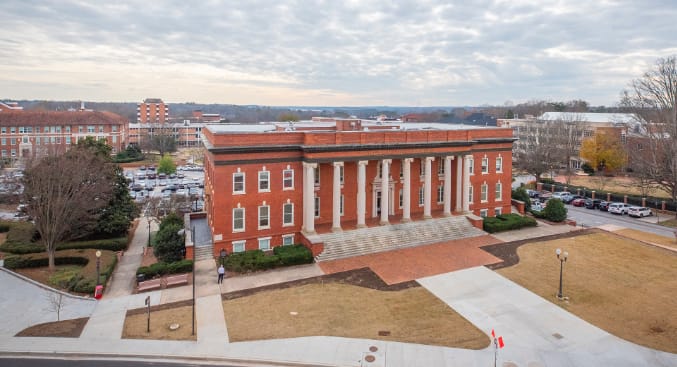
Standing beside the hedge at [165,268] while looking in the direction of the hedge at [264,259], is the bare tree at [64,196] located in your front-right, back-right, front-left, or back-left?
back-left

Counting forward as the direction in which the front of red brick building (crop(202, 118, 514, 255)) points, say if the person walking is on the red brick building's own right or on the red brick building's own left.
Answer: on the red brick building's own right

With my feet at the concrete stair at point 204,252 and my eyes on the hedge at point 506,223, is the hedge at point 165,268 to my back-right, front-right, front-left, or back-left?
back-right

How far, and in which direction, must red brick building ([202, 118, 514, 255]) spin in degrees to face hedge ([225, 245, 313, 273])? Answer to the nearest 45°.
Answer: approximately 90° to its right

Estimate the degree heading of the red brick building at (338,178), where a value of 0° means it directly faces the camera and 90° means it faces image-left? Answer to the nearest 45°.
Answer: approximately 315°
